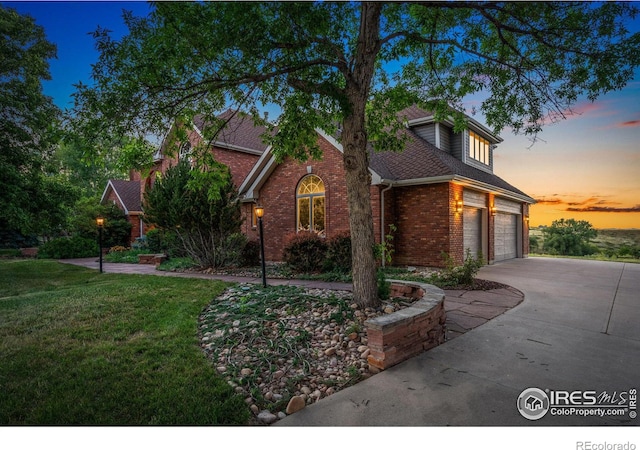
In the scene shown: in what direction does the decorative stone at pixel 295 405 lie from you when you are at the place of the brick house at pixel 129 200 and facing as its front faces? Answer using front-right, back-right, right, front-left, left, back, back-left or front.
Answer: front-left

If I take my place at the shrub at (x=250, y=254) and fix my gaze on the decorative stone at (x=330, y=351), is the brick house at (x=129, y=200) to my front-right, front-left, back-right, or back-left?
back-right

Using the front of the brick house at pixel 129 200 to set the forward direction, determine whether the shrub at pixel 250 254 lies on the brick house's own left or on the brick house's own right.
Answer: on the brick house's own left

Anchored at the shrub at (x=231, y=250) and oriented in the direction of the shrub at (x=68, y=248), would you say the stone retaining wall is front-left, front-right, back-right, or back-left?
back-left

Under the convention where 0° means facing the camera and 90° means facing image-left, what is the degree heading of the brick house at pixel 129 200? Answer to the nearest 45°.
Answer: approximately 45°

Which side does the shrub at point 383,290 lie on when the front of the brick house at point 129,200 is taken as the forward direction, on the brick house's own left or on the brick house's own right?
on the brick house's own left

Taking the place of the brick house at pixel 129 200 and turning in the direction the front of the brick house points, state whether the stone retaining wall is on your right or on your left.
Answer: on your left

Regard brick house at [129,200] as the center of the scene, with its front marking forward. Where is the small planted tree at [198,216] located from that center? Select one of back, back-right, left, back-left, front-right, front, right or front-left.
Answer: front-left
